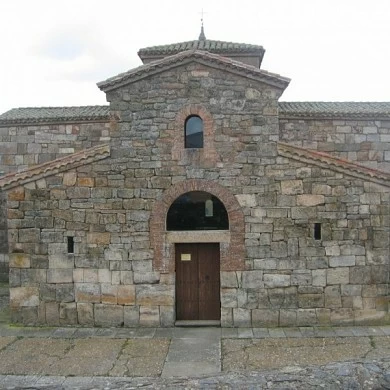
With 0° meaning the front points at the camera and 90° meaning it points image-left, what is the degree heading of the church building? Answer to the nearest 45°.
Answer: approximately 0°
